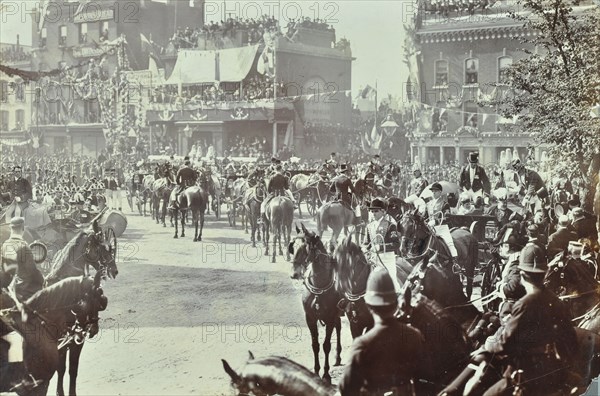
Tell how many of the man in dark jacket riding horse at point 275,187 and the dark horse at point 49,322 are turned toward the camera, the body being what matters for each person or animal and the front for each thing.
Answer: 0

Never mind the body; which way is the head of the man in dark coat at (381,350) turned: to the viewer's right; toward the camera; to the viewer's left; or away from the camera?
away from the camera

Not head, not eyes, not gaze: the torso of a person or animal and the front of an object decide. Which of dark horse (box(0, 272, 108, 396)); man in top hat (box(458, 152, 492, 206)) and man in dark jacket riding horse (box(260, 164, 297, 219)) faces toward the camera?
man in top hat (box(458, 152, 492, 206))

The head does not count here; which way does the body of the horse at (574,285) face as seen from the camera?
to the viewer's left

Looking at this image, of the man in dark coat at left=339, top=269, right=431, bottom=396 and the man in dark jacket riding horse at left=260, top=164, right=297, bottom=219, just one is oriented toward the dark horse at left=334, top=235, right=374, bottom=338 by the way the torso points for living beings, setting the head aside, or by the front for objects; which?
the man in dark coat

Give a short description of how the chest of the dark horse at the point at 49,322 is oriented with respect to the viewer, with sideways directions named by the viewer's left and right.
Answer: facing to the right of the viewer

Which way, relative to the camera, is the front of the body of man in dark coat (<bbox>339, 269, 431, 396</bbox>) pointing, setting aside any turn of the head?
away from the camera

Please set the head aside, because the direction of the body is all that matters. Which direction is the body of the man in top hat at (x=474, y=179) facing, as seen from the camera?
toward the camera

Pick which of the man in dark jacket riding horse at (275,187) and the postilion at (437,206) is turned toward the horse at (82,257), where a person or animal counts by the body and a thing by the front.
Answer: the postilion

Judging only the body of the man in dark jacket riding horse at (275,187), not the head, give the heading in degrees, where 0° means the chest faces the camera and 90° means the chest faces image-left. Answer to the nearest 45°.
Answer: approximately 180°

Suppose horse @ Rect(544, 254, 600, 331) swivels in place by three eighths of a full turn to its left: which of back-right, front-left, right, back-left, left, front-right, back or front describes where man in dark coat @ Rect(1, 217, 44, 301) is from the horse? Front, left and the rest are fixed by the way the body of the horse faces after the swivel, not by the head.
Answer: right

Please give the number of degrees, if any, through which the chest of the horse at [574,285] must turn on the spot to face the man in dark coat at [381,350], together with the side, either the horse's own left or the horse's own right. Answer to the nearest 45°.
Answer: approximately 90° to the horse's own left

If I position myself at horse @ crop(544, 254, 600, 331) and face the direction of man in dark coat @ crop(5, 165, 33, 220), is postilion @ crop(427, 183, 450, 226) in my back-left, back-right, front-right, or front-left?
front-right

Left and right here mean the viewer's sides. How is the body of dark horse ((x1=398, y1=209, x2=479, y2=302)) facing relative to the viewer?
facing the viewer and to the left of the viewer
